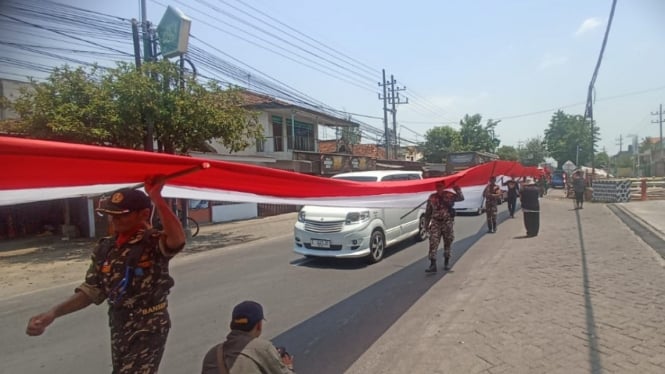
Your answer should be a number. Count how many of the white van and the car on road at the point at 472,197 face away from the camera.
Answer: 0

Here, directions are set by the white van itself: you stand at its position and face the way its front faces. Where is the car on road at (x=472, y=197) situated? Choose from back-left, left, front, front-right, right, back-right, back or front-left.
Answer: back

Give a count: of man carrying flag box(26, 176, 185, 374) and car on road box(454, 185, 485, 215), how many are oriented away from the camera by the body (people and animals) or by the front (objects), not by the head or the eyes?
0

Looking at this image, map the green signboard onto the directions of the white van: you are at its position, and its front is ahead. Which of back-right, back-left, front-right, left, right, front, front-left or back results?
right

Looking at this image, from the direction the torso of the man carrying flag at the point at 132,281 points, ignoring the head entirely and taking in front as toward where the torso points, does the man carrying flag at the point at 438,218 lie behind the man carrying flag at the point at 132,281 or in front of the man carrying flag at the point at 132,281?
behind

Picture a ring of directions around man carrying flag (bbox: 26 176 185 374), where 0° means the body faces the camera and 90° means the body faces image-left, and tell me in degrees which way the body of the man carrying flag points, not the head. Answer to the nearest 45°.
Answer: approximately 45°

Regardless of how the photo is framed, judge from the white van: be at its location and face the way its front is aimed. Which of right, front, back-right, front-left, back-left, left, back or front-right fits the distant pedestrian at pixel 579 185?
back

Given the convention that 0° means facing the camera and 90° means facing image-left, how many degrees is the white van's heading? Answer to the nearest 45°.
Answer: approximately 45°

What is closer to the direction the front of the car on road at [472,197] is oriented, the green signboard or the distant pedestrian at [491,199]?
the green signboard

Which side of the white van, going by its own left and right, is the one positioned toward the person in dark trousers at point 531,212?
back
